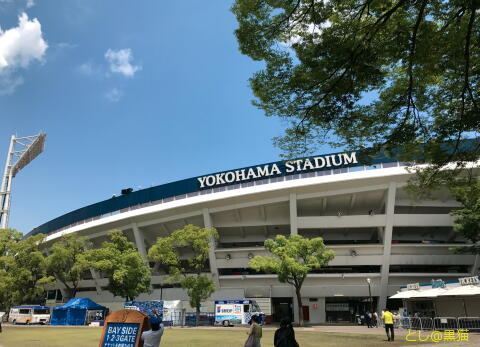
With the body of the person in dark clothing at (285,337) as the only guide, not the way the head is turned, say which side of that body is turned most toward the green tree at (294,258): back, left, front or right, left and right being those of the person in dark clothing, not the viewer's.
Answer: front

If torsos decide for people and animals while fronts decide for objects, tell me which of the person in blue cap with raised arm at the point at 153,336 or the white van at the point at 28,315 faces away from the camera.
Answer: the person in blue cap with raised arm

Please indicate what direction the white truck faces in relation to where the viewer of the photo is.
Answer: facing to the right of the viewer

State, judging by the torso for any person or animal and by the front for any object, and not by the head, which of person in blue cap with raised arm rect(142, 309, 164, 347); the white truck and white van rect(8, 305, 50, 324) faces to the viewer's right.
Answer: the white truck

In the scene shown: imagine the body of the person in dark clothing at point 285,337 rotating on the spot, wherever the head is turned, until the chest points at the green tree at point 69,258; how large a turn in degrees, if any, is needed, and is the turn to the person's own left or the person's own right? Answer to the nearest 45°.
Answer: approximately 45° to the person's own left

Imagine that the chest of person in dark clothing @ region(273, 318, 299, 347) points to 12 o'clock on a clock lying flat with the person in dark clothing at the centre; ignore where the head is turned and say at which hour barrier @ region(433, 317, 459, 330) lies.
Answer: The barrier is roughly at 1 o'clock from the person in dark clothing.

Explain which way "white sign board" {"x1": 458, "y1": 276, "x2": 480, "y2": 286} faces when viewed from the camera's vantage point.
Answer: facing the viewer

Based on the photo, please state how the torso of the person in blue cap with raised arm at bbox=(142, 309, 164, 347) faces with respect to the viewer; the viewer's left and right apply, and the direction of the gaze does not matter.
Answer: facing away from the viewer

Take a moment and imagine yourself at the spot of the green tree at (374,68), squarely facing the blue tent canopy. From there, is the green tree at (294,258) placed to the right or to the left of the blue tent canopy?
right

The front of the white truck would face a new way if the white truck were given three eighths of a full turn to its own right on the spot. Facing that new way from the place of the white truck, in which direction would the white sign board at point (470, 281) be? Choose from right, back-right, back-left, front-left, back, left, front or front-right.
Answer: left

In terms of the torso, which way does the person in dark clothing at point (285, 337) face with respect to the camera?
away from the camera
